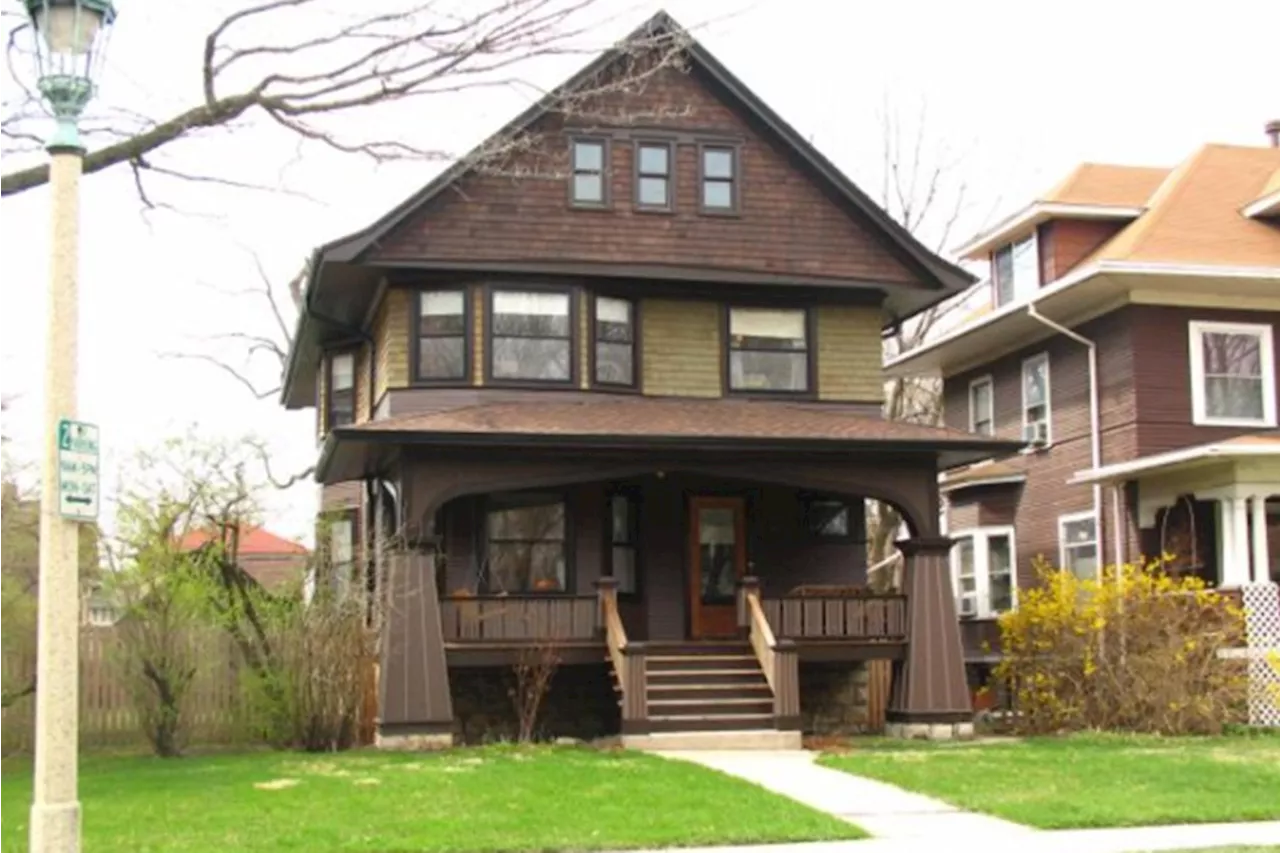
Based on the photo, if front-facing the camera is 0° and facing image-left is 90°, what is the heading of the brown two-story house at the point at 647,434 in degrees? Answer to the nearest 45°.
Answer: approximately 0°

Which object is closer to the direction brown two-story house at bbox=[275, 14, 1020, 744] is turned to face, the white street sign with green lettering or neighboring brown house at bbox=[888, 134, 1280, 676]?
the white street sign with green lettering

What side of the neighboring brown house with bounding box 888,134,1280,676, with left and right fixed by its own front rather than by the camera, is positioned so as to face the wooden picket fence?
right

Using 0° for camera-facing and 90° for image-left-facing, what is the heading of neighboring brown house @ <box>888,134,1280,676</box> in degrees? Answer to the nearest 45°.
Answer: approximately 315°

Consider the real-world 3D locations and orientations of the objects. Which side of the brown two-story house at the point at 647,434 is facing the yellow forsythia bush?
left

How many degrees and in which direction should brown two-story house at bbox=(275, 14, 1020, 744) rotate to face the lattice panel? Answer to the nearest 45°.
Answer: approximately 90° to its left

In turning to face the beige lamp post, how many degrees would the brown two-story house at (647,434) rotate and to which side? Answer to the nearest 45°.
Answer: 0° — it already faces it

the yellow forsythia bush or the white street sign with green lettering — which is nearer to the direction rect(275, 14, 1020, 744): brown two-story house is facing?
the white street sign with green lettering
